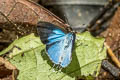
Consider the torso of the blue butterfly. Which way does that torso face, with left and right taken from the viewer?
facing away from the viewer
